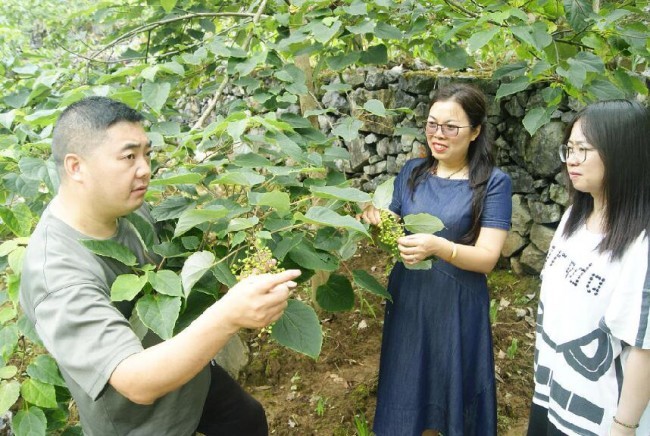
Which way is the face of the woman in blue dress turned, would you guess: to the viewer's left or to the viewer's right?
to the viewer's left

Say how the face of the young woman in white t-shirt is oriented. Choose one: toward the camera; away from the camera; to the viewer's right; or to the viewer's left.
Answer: to the viewer's left

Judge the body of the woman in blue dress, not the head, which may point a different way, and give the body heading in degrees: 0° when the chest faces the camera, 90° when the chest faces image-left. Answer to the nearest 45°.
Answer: approximately 45°

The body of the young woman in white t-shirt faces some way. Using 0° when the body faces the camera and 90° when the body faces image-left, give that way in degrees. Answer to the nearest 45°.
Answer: approximately 45°

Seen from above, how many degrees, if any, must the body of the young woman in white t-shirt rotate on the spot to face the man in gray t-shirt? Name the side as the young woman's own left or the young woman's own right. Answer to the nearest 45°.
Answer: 0° — they already face them

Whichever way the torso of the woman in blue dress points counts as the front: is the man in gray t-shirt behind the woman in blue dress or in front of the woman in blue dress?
in front
